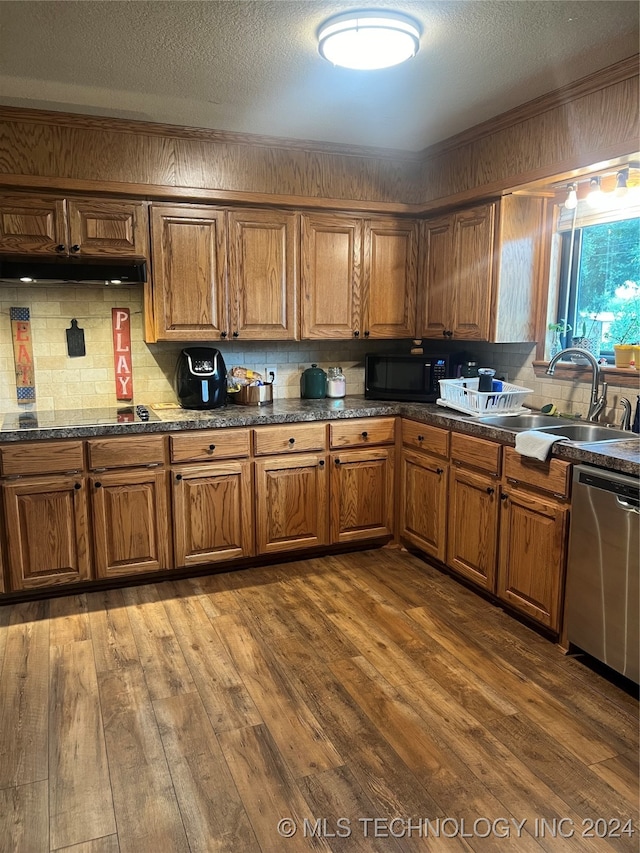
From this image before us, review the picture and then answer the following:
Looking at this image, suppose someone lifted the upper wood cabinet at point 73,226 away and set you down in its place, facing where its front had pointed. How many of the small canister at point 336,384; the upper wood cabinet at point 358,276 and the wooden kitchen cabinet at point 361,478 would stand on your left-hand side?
3

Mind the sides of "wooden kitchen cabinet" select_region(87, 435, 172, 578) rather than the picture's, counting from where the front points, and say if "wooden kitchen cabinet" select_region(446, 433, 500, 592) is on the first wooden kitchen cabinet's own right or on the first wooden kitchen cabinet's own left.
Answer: on the first wooden kitchen cabinet's own left

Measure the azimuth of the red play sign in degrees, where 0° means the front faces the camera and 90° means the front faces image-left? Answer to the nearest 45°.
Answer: approximately 0°

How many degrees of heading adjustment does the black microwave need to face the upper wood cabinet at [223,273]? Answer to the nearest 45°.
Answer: approximately 90° to its right

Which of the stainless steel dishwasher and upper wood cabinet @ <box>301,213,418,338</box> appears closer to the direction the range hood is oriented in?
the stainless steel dishwasher

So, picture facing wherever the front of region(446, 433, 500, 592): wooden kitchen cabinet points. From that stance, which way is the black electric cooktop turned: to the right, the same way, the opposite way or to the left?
to the left

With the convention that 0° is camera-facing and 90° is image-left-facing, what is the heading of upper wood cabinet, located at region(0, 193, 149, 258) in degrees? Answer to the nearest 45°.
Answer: approximately 0°

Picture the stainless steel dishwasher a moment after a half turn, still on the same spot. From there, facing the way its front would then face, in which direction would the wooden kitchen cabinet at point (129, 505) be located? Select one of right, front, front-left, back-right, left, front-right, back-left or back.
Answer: back-left

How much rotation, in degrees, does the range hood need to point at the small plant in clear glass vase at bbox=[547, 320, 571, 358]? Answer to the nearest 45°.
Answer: approximately 90° to its left

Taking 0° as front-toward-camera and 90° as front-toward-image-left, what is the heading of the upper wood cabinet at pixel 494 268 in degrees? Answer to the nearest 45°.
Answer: approximately 45°

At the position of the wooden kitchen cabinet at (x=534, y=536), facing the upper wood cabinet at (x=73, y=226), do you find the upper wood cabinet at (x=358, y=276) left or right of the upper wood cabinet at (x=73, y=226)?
right
